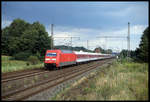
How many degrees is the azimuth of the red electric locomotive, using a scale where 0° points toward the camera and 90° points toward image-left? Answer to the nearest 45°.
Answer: approximately 45°
